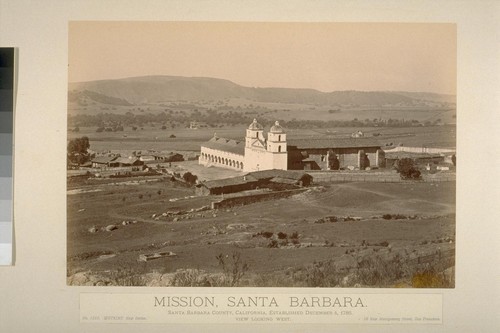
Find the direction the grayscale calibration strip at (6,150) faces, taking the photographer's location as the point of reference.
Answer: facing the viewer
